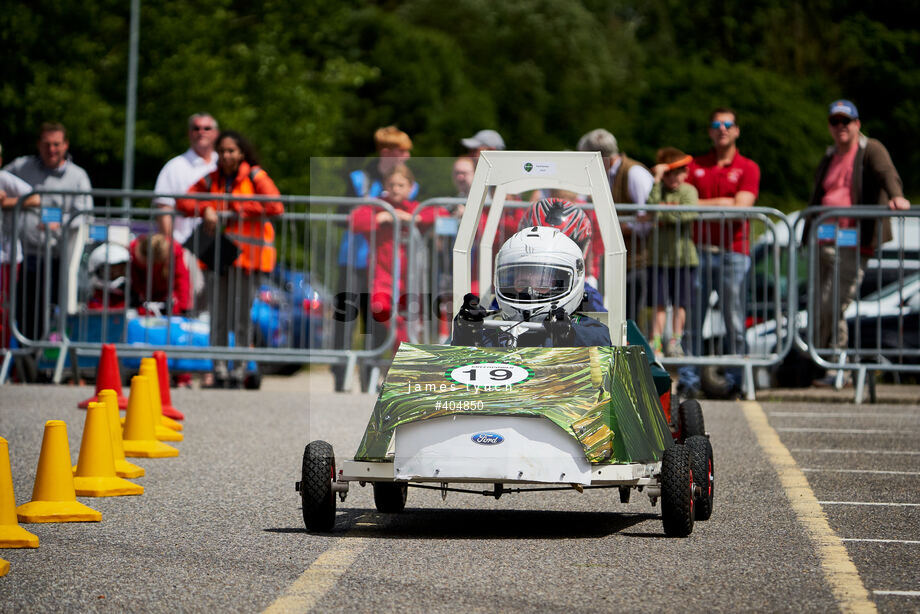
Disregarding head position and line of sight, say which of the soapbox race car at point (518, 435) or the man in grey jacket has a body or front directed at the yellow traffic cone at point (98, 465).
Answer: the man in grey jacket

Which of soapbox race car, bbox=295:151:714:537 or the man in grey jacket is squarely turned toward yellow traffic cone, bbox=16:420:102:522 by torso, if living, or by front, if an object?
the man in grey jacket

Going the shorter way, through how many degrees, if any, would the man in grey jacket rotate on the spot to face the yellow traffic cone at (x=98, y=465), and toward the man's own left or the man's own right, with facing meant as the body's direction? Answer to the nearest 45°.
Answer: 0° — they already face it

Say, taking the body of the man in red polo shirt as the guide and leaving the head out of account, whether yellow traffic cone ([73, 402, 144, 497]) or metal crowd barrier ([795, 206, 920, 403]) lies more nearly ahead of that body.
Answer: the yellow traffic cone

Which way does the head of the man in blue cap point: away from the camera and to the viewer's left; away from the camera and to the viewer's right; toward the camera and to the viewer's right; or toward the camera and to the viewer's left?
toward the camera and to the viewer's left

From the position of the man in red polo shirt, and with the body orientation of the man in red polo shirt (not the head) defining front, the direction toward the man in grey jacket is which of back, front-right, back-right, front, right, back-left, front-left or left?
right

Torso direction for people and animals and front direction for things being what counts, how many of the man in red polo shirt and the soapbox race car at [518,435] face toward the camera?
2

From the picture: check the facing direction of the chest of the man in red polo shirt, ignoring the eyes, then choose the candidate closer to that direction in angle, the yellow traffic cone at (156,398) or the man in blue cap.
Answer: the yellow traffic cone

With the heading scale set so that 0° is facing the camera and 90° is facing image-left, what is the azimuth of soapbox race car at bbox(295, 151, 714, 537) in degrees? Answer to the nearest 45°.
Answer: approximately 0°

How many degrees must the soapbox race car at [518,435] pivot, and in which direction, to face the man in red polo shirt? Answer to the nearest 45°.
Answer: approximately 180°
